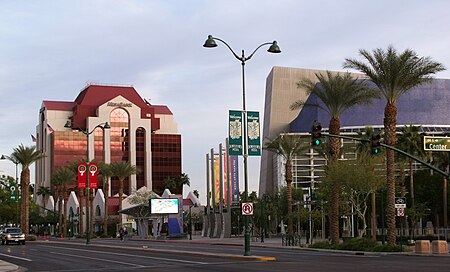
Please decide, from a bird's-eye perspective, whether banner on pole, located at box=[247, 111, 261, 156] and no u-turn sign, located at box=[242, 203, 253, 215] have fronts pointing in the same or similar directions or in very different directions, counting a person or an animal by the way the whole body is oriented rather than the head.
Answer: same or similar directions

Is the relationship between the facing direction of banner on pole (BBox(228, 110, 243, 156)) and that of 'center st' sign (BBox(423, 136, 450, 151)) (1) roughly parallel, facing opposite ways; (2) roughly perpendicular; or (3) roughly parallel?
roughly parallel

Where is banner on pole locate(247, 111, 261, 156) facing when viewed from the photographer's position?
facing the viewer

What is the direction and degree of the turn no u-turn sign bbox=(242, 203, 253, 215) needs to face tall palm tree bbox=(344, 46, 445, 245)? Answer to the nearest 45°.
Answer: approximately 135° to its left

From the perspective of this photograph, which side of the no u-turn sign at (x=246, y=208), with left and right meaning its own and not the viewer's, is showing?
front

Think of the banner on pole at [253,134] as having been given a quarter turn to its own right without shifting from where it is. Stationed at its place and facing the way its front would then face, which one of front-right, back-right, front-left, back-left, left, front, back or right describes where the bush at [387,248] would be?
back-right

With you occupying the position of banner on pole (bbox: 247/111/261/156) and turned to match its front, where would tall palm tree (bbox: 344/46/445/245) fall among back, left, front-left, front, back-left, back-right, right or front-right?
back-left

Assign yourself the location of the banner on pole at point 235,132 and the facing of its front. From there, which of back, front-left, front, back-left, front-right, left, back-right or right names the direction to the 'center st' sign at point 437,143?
left

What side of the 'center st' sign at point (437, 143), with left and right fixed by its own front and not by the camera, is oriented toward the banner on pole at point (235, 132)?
right

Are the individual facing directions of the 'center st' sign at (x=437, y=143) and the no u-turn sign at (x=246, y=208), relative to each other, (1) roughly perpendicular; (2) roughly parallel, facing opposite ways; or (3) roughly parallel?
roughly parallel

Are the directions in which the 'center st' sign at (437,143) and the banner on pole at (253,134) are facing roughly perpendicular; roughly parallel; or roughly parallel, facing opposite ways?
roughly parallel

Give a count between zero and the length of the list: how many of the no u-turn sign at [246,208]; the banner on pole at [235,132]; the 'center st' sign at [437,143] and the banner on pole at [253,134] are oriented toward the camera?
4

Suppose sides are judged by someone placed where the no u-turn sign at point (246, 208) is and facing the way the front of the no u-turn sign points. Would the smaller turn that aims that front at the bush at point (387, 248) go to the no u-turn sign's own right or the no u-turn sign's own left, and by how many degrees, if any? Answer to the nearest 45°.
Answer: approximately 135° to the no u-turn sign's own left
